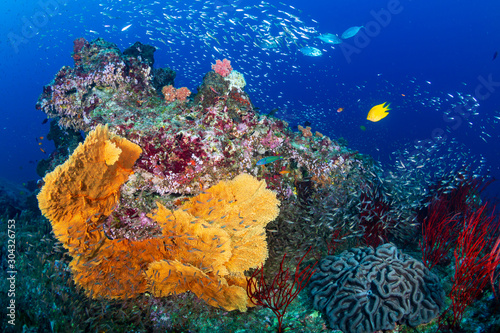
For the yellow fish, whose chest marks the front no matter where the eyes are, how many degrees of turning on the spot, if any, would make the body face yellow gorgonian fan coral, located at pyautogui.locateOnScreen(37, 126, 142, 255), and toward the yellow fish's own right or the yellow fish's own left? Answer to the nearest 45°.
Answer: approximately 45° to the yellow fish's own left

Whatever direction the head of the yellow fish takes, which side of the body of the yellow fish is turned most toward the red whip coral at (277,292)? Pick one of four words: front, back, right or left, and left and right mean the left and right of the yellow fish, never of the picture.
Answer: left

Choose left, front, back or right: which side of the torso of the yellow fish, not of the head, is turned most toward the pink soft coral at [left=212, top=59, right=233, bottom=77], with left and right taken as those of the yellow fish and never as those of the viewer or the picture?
front

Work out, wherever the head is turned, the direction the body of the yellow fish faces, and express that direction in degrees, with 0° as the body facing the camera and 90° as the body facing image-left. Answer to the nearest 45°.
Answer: approximately 90°

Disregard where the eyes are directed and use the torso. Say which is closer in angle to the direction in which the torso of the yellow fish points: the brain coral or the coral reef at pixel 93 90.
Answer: the coral reef

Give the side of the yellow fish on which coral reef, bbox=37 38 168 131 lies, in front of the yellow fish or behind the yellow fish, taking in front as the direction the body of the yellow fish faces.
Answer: in front

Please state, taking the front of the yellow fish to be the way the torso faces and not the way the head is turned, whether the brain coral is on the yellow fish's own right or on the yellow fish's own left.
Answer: on the yellow fish's own left

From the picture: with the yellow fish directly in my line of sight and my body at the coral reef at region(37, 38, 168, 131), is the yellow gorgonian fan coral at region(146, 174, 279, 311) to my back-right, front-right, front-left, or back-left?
front-right

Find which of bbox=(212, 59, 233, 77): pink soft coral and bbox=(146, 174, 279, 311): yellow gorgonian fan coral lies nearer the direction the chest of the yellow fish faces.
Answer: the pink soft coral

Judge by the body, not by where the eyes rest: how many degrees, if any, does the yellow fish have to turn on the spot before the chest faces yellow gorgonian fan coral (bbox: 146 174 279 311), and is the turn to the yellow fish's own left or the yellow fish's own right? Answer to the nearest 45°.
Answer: approximately 90° to the yellow fish's own left
